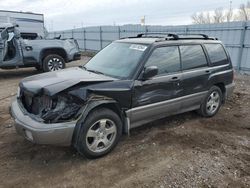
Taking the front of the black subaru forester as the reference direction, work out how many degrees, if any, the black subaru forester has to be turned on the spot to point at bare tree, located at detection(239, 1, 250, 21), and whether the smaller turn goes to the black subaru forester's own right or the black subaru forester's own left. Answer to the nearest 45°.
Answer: approximately 180°

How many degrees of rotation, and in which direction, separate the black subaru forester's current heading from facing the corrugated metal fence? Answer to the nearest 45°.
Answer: approximately 180°

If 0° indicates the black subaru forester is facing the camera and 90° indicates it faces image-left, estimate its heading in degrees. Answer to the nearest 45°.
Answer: approximately 45°
